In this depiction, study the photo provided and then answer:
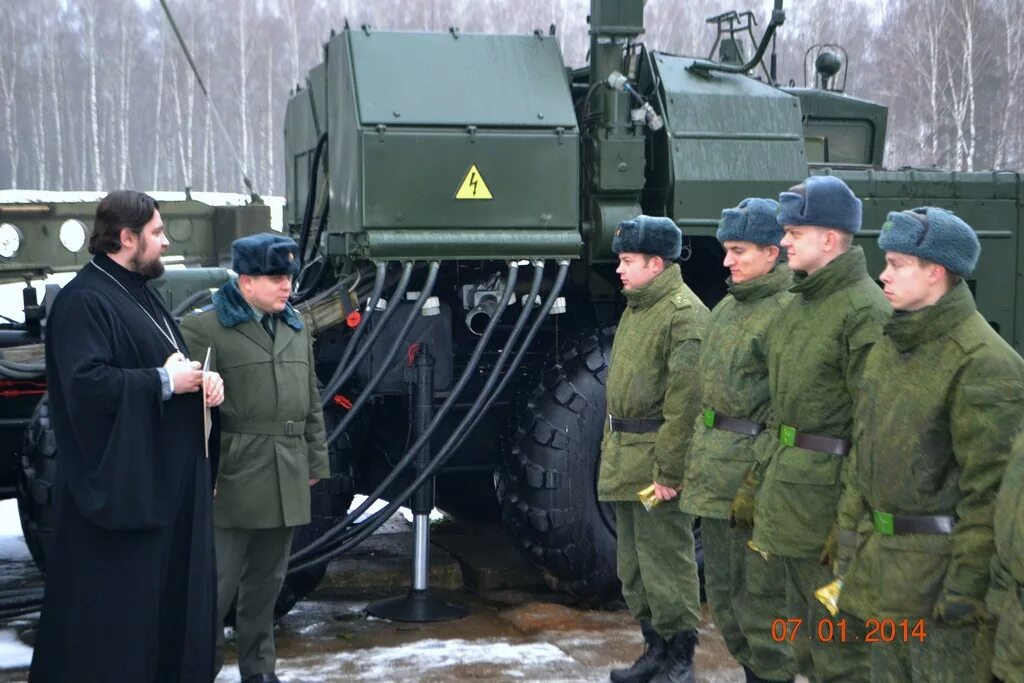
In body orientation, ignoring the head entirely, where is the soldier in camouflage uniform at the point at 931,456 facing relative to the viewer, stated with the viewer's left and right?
facing the viewer and to the left of the viewer

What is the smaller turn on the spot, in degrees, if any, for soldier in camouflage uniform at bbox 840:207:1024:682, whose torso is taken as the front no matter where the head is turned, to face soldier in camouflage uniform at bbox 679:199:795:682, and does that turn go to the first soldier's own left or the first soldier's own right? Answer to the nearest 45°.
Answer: approximately 90° to the first soldier's own right

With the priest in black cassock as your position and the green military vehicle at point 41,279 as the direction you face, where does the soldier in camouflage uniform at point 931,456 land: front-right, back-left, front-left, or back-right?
back-right

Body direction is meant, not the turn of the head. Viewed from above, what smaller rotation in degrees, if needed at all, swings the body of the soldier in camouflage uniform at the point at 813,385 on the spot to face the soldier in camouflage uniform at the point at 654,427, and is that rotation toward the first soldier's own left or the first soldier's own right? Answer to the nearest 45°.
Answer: approximately 90° to the first soldier's own right

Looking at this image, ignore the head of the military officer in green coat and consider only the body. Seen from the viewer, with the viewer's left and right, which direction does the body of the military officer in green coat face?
facing the viewer and to the right of the viewer

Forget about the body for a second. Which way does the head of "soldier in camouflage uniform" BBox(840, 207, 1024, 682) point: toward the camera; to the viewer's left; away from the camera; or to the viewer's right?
to the viewer's left

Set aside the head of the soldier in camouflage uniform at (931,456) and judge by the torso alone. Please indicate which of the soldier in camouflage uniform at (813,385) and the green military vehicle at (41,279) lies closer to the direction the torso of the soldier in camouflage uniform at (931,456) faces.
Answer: the green military vehicle

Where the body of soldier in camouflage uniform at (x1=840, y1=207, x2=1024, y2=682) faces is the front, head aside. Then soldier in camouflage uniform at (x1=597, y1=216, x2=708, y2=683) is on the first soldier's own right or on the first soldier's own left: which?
on the first soldier's own right

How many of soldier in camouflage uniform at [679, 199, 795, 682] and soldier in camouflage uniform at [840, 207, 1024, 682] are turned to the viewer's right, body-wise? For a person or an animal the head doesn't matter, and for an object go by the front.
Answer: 0

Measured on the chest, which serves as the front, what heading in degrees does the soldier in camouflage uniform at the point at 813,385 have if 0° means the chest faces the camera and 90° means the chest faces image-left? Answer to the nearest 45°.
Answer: approximately 45°

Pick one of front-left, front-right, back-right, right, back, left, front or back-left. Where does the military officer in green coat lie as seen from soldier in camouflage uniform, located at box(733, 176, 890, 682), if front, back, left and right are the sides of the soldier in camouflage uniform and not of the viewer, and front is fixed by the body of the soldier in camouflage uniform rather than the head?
front-right

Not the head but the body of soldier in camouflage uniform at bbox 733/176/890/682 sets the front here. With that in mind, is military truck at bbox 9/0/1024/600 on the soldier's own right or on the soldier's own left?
on the soldier's own right
